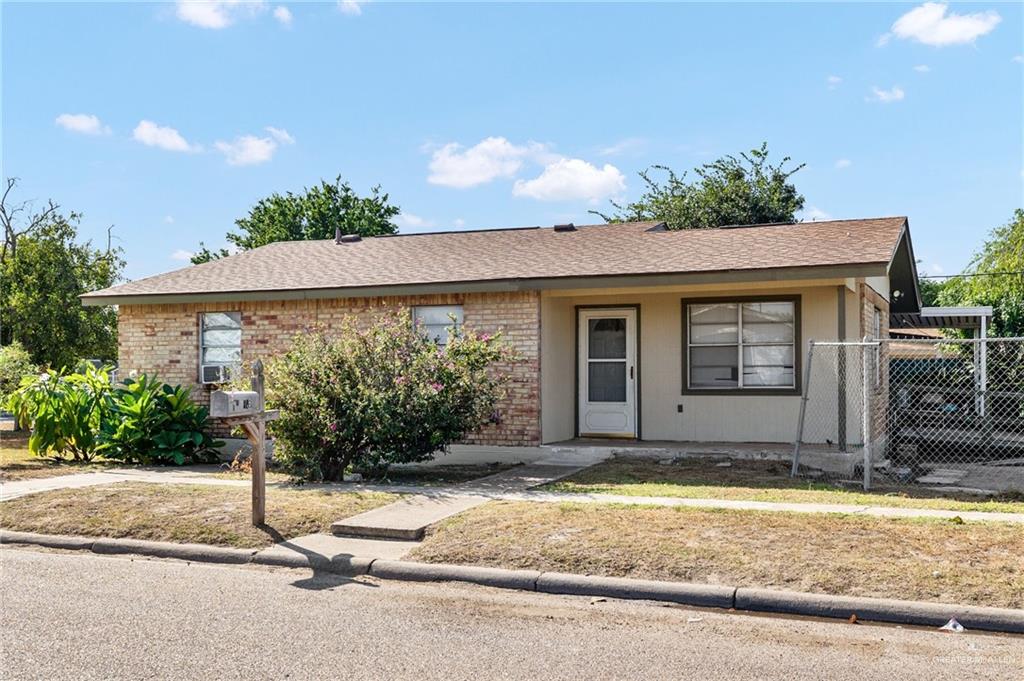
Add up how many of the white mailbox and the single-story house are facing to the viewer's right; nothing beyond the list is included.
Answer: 0

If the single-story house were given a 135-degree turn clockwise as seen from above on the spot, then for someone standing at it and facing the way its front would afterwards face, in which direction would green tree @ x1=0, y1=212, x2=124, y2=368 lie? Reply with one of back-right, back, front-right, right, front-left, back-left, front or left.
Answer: front

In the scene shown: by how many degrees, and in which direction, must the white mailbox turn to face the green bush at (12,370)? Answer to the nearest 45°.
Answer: approximately 135° to its right

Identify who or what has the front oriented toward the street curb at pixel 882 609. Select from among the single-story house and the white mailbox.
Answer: the single-story house

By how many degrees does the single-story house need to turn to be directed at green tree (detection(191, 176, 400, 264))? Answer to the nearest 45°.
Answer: approximately 180°

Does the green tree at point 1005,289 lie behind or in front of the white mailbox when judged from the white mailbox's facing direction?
behind

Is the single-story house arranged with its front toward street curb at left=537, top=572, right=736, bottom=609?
yes

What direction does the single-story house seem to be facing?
toward the camera

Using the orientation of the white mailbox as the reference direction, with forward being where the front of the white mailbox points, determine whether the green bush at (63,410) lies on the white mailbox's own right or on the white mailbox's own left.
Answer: on the white mailbox's own right

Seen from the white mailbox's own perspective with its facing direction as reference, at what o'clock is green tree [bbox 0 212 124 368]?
The green tree is roughly at 4 o'clock from the white mailbox.

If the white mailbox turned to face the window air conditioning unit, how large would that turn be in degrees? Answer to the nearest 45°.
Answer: approximately 135° to its right

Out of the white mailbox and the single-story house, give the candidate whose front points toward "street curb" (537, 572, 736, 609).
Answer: the single-story house

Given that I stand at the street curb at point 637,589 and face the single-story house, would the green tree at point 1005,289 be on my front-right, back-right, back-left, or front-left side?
front-right
